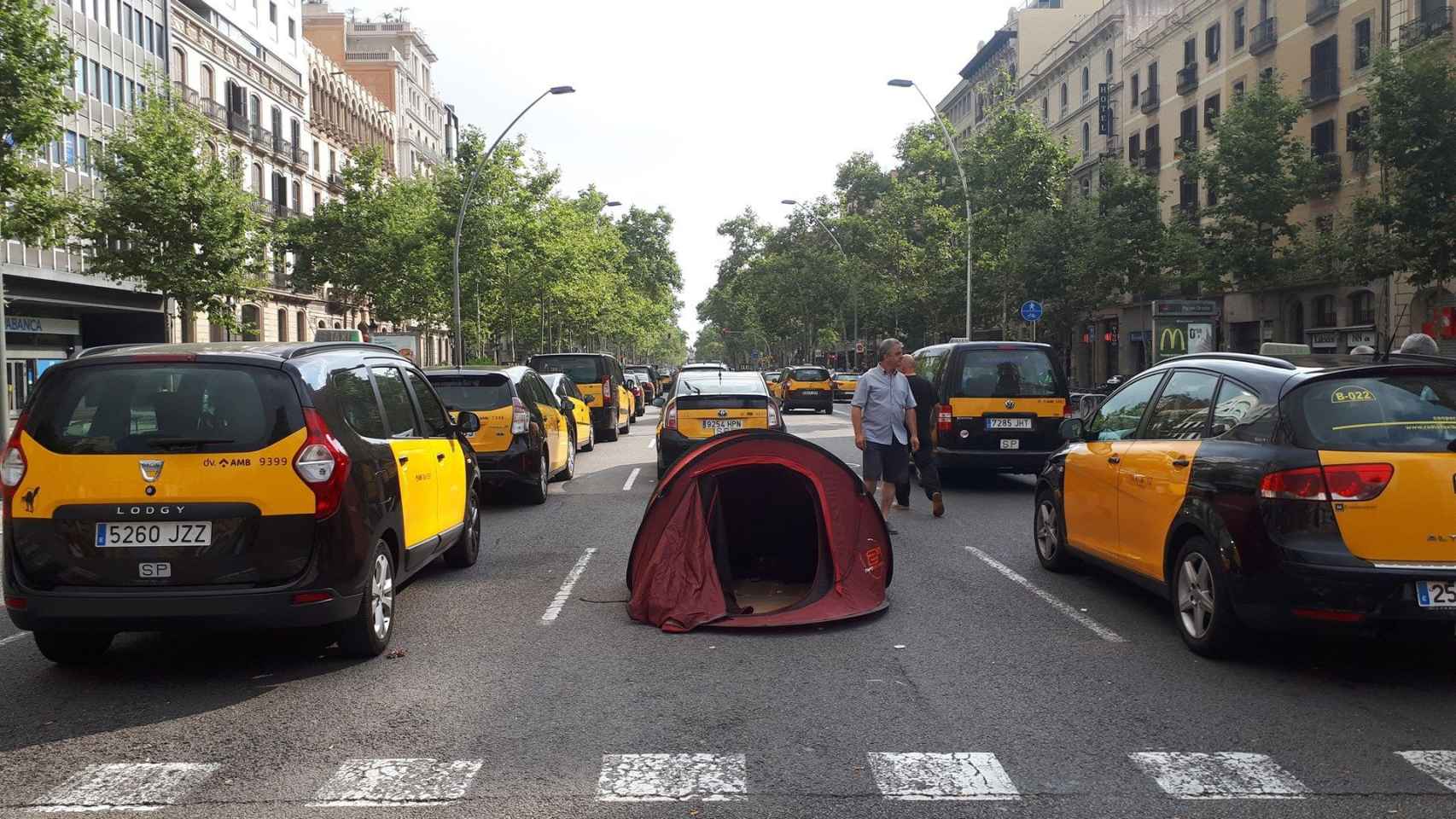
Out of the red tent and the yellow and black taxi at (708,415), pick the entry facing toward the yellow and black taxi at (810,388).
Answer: the yellow and black taxi at (708,415)

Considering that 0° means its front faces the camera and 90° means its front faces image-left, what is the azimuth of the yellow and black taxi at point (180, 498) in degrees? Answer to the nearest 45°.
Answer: approximately 225°

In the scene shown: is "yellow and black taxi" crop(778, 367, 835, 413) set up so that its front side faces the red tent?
no

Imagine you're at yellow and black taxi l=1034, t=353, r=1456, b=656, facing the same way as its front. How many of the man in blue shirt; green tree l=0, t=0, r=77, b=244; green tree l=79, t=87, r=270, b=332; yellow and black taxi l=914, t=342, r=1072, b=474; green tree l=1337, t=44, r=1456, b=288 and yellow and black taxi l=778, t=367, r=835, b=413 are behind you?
0

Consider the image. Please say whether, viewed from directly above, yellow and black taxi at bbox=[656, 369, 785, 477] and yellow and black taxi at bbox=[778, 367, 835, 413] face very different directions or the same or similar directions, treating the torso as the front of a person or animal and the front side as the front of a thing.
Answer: same or similar directions

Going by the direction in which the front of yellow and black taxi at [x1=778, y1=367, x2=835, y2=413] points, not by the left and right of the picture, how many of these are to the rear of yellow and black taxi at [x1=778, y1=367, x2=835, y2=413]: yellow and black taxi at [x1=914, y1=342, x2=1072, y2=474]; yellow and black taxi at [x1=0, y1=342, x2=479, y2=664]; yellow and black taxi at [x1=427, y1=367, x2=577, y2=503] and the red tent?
4

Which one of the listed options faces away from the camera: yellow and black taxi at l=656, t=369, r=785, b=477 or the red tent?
the yellow and black taxi

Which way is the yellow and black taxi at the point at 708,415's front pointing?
away from the camera

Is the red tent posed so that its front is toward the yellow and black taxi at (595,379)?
no

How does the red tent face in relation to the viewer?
toward the camera

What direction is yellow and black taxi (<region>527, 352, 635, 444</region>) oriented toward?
away from the camera

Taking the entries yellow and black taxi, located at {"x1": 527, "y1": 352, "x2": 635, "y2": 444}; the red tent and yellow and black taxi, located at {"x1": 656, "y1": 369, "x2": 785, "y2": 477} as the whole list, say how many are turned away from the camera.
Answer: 2

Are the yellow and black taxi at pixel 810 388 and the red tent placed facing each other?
no

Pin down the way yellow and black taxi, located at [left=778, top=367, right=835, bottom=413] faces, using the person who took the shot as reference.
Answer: facing away from the viewer

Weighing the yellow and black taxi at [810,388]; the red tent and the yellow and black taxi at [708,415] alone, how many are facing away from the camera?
2

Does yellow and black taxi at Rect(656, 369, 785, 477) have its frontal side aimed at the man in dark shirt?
no

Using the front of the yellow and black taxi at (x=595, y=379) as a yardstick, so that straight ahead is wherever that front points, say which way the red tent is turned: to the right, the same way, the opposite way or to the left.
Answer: the opposite way

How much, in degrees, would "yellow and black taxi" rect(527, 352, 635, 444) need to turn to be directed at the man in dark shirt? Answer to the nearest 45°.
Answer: approximately 180°

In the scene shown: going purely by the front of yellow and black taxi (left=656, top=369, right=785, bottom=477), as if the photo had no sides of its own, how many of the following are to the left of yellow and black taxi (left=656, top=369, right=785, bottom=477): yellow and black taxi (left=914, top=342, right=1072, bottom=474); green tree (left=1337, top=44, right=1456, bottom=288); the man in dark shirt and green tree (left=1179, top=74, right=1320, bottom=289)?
0

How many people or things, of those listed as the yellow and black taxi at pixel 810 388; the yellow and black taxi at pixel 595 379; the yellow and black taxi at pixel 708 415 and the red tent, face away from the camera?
3

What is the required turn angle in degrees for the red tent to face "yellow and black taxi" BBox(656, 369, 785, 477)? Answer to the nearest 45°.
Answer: approximately 180°
